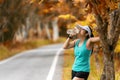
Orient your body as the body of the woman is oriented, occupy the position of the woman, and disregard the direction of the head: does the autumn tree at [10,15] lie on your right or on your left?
on your right

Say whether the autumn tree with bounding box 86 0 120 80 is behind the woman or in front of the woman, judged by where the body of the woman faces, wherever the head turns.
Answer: behind

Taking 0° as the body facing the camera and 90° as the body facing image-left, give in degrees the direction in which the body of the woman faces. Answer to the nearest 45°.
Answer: approximately 45°
